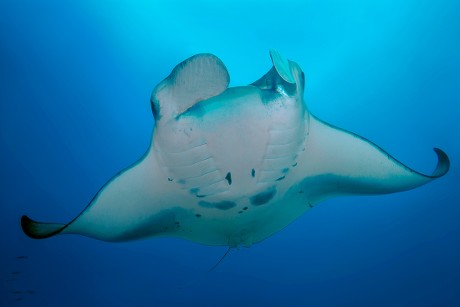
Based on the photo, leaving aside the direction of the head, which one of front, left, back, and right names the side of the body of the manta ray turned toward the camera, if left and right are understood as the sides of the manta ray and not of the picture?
front
